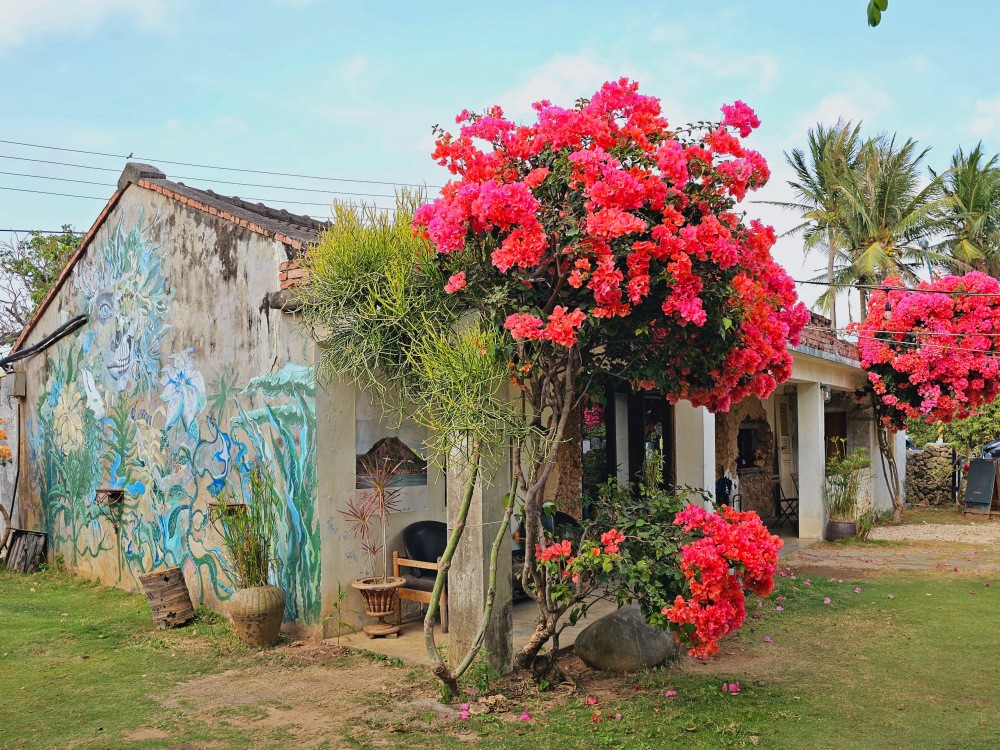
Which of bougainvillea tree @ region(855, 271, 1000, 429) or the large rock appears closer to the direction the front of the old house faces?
the large rock

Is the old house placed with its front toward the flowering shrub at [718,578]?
yes

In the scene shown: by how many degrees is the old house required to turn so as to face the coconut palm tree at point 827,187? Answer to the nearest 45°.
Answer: approximately 90° to its left

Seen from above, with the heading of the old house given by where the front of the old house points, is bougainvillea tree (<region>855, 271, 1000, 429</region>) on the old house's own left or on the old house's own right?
on the old house's own left

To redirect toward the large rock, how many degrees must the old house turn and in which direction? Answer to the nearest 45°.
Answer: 0° — it already faces it

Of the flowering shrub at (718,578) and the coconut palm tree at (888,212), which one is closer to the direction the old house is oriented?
the flowering shrub

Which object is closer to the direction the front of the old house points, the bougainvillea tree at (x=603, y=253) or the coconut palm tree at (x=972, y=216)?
the bougainvillea tree

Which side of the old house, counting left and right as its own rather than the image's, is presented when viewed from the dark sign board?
left

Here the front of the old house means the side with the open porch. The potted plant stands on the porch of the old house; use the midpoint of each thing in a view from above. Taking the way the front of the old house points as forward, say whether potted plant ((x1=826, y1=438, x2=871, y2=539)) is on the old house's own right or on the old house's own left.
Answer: on the old house's own left

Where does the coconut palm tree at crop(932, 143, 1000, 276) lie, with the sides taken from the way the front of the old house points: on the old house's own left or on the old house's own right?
on the old house's own left

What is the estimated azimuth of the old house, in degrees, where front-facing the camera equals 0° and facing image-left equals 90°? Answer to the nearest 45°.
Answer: approximately 315°
